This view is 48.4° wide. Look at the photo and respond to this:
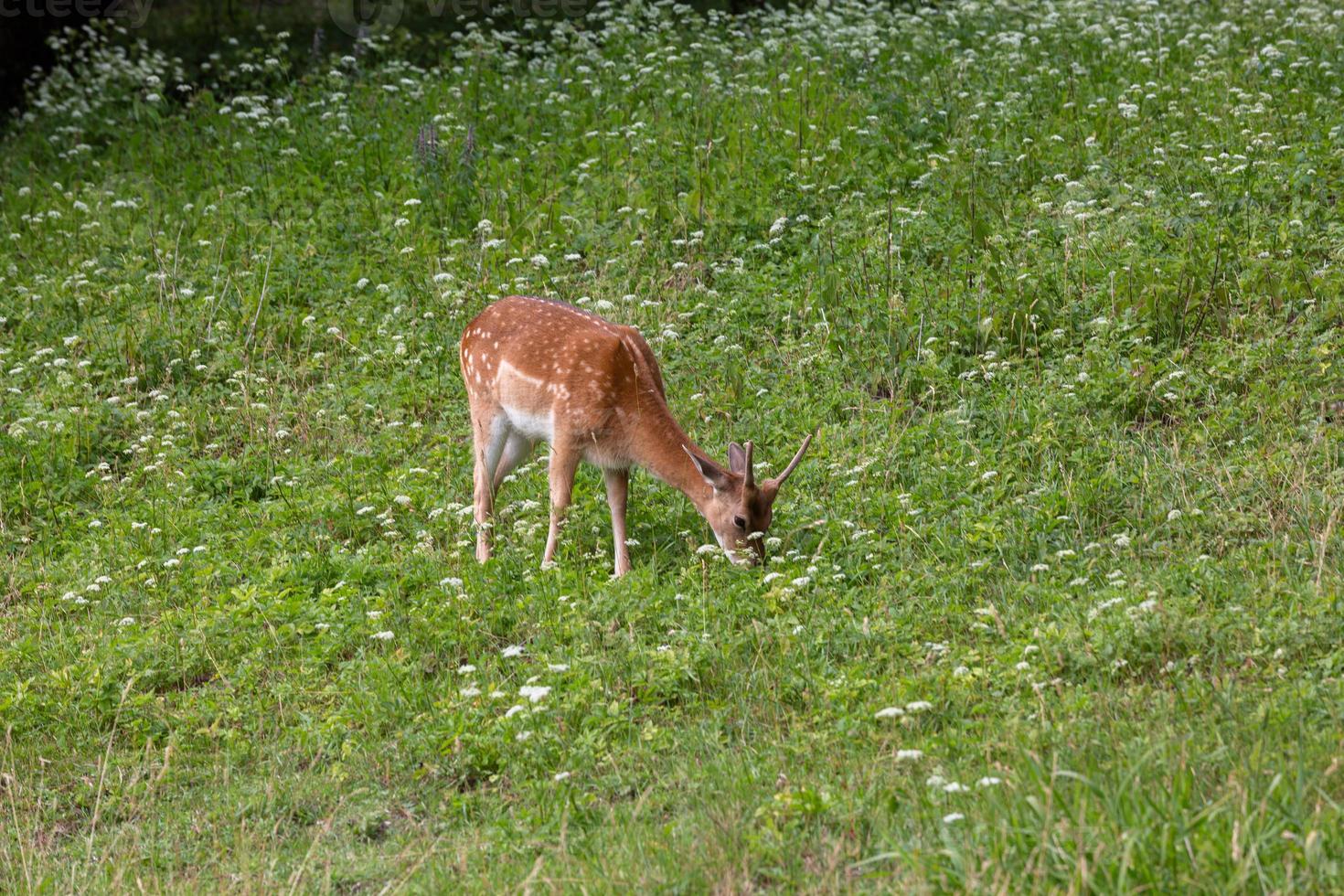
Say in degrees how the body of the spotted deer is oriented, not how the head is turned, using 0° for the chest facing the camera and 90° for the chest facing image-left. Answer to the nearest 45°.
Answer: approximately 315°
